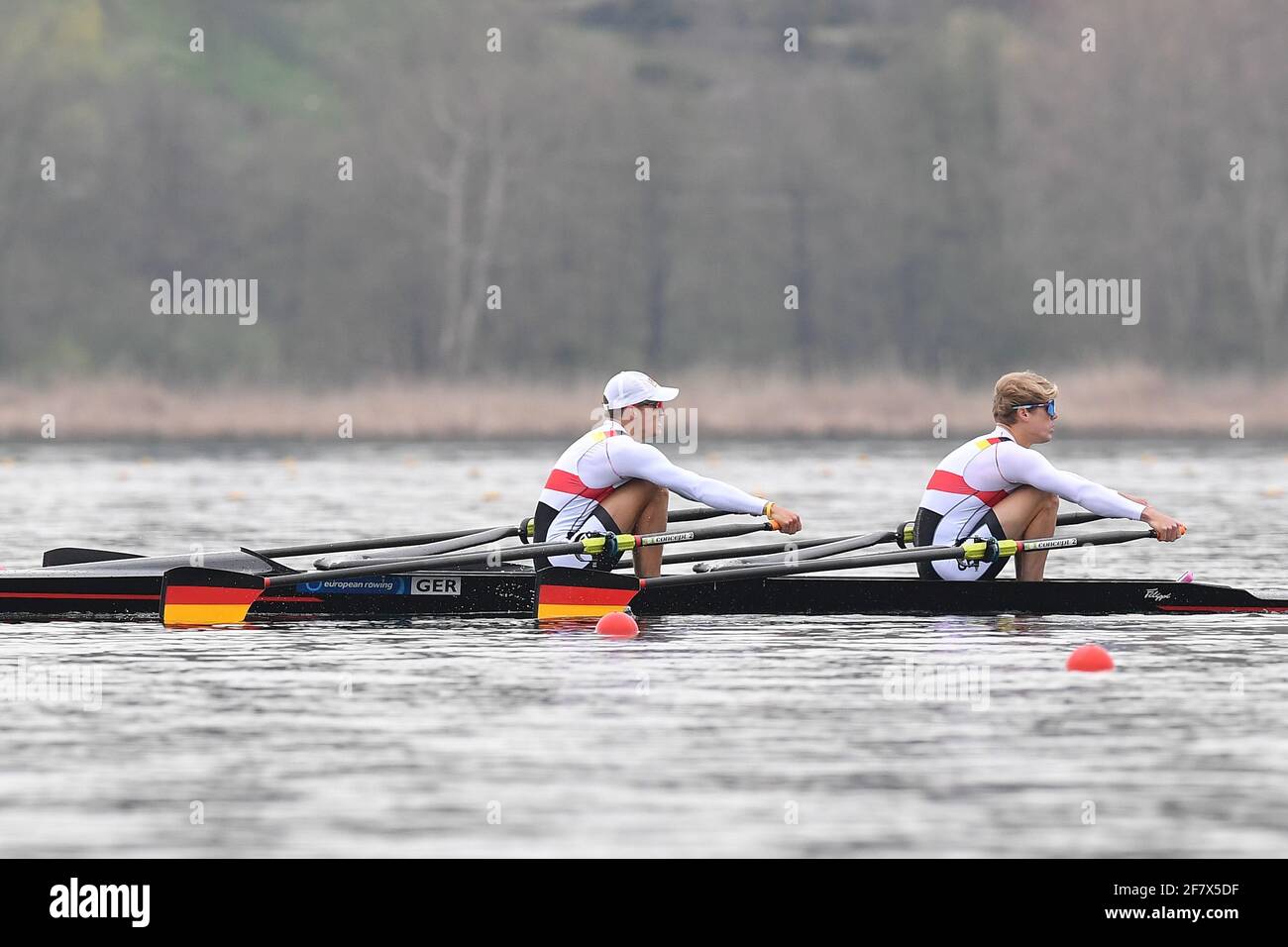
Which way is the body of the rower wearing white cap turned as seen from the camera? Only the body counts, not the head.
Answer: to the viewer's right

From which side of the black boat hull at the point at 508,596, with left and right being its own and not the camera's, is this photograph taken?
left

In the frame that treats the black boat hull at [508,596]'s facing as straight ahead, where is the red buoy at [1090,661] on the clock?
The red buoy is roughly at 7 o'clock from the black boat hull.

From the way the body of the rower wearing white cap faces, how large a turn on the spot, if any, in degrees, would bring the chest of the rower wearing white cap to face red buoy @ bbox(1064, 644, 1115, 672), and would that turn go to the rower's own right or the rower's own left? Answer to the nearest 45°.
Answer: approximately 45° to the rower's own right
